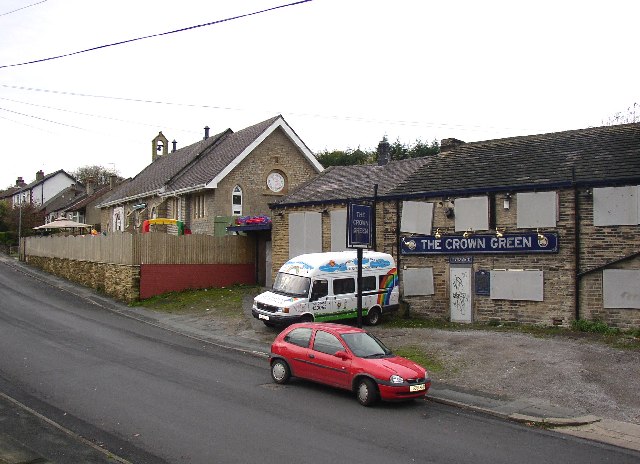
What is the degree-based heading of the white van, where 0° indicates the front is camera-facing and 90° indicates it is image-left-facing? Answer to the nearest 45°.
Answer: approximately 45°

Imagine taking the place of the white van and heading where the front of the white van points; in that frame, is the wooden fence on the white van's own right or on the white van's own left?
on the white van's own right

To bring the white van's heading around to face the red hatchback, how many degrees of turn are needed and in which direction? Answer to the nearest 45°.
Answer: approximately 45° to its left

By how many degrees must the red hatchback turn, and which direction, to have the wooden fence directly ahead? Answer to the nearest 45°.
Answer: approximately 180°

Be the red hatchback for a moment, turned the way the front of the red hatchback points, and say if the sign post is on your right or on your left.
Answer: on your left

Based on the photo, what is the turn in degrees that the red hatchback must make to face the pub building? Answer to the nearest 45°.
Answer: approximately 90° to its left

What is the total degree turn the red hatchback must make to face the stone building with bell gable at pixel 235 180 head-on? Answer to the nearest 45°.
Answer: approximately 135° to its left

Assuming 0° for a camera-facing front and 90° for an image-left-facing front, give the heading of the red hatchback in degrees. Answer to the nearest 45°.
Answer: approximately 315°

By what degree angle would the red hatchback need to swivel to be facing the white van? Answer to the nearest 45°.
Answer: approximately 135° to its left

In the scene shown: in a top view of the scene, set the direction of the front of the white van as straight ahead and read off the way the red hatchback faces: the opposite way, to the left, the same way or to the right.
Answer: to the left

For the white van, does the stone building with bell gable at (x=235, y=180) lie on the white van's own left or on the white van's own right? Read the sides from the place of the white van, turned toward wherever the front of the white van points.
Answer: on the white van's own right
